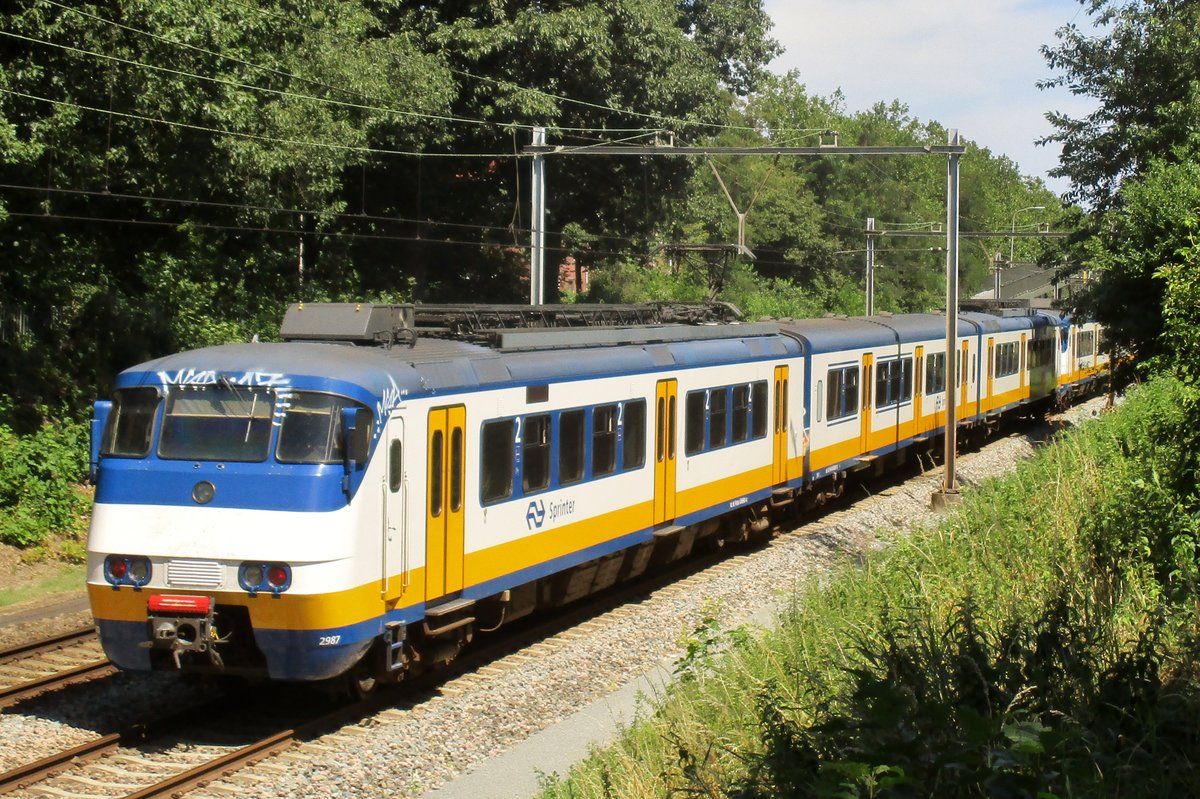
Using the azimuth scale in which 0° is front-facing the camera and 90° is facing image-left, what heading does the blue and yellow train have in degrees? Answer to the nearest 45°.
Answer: approximately 45°

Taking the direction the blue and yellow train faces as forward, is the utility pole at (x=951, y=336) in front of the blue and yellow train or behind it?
behind

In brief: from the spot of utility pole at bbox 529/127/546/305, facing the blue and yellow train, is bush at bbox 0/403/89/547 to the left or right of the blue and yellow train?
right

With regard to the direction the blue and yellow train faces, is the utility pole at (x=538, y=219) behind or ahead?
behind
